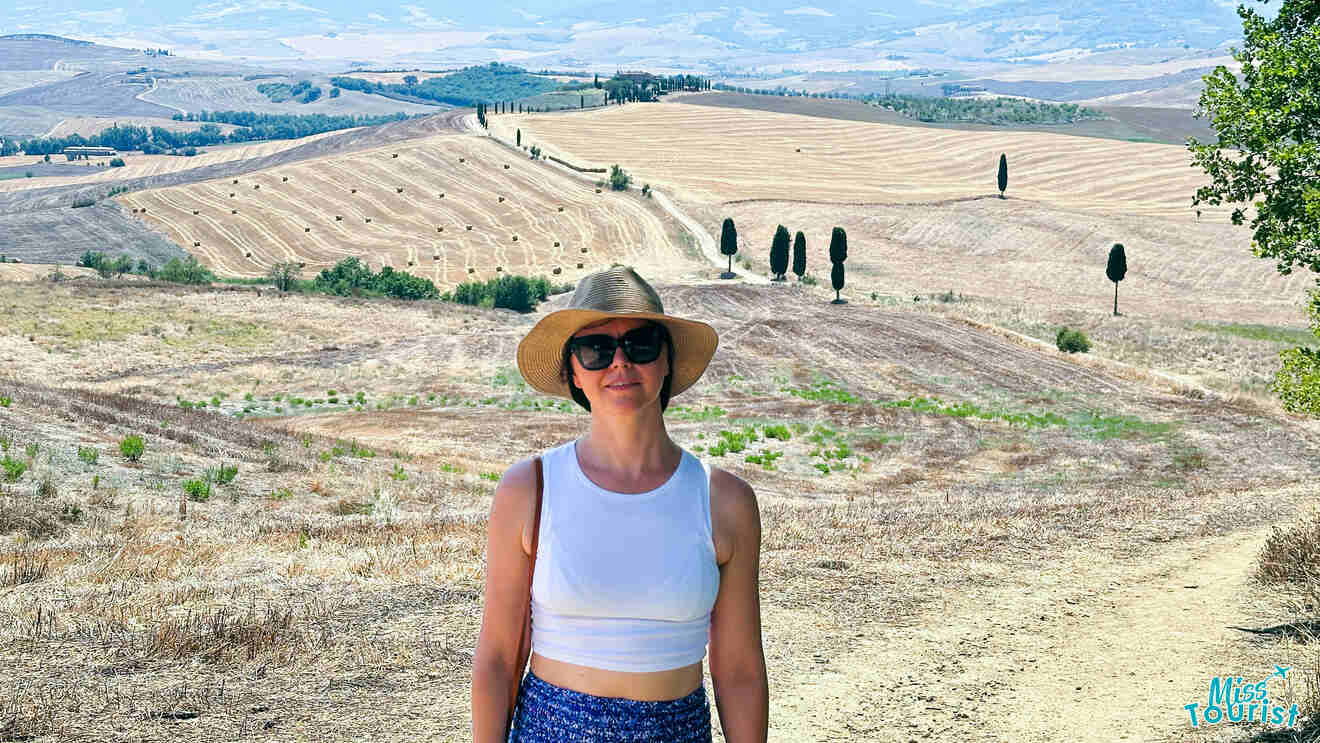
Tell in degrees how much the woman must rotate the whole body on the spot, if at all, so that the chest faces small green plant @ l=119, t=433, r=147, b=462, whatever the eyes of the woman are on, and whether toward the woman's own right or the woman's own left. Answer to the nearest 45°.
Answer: approximately 135° to the woman's own right

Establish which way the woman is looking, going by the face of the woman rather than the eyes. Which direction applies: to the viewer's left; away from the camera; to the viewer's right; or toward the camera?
toward the camera

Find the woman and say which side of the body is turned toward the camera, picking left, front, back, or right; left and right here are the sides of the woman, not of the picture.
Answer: front

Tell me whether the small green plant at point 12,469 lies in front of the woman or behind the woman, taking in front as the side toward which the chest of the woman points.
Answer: behind

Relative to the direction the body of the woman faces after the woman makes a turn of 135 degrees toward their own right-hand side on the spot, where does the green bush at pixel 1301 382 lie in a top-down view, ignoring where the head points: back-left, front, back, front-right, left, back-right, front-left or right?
right
